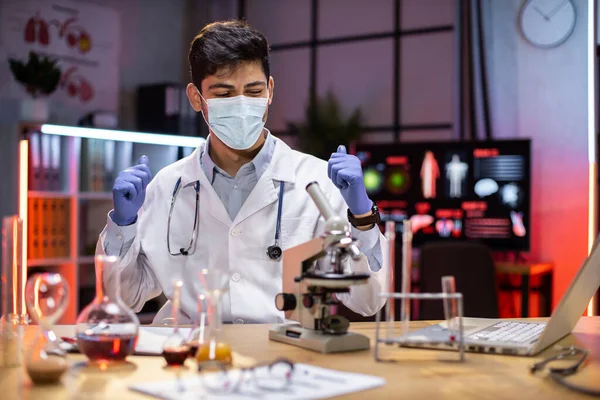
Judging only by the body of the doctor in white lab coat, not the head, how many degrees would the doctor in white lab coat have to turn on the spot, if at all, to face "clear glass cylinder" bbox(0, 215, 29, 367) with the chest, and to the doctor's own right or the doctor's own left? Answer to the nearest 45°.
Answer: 0° — they already face it

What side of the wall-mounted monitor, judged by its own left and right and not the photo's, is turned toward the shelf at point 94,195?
right

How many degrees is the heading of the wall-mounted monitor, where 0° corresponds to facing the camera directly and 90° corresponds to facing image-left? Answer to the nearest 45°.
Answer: approximately 0°

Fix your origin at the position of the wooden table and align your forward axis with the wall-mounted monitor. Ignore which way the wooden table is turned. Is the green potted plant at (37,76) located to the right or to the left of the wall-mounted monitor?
left

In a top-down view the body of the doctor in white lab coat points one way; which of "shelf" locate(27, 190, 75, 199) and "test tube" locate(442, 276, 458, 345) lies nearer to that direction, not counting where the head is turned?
the test tube

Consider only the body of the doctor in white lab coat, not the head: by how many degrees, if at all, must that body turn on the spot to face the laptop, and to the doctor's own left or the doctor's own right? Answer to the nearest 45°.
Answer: approximately 45° to the doctor's own left

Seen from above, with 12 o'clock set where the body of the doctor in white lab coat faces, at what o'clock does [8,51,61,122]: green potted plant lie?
The green potted plant is roughly at 5 o'clock from the doctor in white lab coat.
